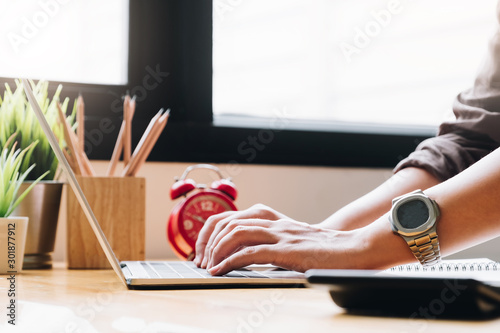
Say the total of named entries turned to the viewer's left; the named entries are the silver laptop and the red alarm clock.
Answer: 0

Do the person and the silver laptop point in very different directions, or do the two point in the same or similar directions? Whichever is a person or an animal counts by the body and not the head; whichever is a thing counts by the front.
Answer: very different directions

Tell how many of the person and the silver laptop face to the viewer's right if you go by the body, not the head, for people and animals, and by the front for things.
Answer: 1

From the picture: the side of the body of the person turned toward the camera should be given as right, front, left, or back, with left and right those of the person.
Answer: left

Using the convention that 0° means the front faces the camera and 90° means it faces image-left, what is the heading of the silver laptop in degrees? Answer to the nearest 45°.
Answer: approximately 270°

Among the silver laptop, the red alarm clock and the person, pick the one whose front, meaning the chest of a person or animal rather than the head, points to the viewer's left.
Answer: the person

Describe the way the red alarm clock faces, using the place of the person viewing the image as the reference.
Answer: facing the viewer and to the right of the viewer
